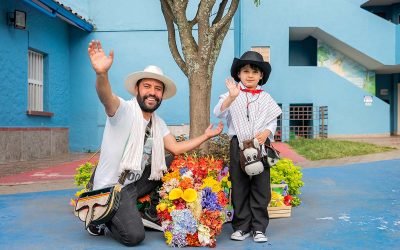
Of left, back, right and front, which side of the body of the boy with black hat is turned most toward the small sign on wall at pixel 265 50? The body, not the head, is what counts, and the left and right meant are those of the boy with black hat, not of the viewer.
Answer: back

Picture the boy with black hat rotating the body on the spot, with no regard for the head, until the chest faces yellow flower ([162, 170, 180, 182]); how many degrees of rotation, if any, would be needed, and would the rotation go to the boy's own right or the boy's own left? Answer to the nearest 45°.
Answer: approximately 90° to the boy's own right

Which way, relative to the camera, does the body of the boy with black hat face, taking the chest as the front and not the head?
toward the camera

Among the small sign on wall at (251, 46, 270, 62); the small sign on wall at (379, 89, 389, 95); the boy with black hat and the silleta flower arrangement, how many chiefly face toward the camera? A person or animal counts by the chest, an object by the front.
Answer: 4

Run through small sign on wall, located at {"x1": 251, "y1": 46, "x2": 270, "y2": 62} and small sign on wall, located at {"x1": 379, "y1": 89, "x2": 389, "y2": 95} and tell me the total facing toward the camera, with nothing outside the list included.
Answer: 2

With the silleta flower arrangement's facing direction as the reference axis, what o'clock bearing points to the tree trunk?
The tree trunk is roughly at 6 o'clock from the silleta flower arrangement.

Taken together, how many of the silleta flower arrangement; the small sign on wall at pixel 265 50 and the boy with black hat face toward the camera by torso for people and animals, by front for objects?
3

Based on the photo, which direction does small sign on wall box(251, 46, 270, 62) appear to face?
toward the camera

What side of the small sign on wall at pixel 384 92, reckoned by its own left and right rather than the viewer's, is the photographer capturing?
front

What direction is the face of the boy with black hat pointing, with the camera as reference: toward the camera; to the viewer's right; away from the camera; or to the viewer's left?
toward the camera

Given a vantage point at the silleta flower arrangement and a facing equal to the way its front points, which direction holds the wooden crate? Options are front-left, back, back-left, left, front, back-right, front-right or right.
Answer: back-left

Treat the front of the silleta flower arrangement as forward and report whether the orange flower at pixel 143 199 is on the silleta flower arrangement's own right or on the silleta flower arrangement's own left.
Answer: on the silleta flower arrangement's own right
